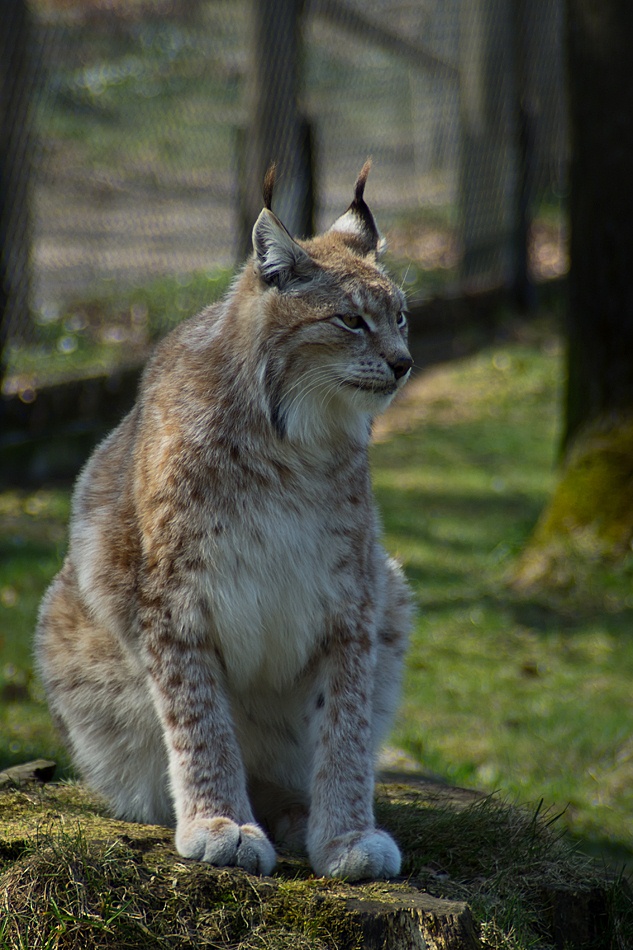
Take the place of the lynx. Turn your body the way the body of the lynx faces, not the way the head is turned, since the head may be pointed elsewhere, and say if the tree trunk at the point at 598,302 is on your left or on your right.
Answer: on your left

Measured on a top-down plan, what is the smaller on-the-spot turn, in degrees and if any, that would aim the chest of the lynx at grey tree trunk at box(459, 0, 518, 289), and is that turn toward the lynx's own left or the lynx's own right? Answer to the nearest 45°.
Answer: approximately 135° to the lynx's own left

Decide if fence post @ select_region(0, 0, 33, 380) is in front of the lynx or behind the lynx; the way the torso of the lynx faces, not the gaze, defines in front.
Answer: behind

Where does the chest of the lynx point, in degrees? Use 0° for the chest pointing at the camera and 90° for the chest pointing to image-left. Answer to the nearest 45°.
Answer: approximately 315°

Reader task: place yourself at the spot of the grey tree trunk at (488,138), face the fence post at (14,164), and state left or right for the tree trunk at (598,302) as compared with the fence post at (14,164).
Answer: left
